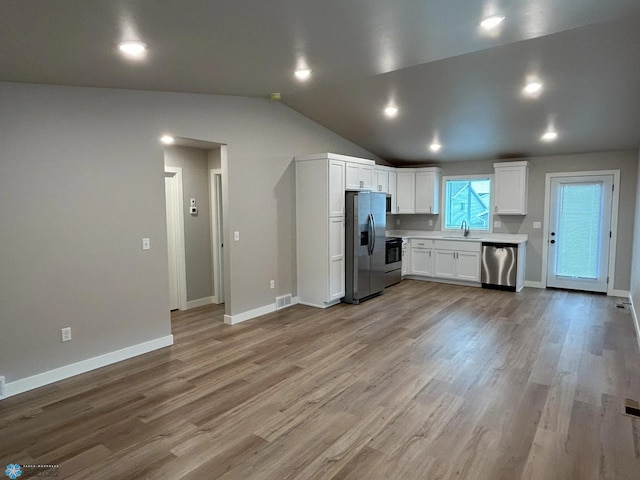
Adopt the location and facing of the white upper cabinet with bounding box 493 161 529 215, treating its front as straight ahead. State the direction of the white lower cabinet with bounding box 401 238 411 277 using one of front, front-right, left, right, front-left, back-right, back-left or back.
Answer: right

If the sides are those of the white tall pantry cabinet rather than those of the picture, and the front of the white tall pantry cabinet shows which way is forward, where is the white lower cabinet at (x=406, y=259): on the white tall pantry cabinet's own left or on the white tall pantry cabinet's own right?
on the white tall pantry cabinet's own left

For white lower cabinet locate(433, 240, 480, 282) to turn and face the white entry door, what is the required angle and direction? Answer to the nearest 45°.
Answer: approximately 90° to its left

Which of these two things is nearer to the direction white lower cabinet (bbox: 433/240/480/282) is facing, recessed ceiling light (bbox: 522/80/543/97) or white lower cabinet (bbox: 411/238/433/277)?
the recessed ceiling light

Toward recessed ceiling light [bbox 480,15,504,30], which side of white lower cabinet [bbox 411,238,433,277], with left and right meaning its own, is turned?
front

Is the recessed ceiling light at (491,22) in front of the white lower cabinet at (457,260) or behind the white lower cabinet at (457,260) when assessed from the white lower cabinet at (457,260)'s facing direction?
in front

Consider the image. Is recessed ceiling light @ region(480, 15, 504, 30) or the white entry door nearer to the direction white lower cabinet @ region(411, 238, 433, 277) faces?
the recessed ceiling light

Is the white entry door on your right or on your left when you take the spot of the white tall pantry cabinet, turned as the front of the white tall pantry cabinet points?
on your left

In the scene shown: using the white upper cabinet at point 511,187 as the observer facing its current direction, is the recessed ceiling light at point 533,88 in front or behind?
in front
